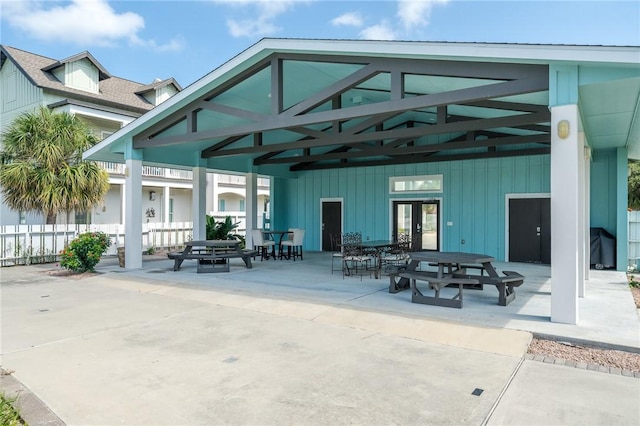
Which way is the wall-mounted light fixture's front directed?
toward the camera

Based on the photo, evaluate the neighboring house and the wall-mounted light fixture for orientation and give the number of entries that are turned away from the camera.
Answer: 0

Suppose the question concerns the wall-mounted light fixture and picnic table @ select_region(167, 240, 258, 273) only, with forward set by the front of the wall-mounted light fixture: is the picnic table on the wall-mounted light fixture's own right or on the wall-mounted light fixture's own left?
on the wall-mounted light fixture's own right

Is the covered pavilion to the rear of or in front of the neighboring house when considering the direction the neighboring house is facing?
in front

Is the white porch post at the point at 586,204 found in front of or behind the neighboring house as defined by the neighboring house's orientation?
in front

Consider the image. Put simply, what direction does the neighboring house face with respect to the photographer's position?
facing the viewer and to the right of the viewer

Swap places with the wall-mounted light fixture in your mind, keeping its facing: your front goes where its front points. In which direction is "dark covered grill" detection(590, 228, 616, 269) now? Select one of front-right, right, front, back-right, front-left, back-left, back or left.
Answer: back

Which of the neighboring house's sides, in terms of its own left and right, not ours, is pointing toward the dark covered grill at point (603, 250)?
front

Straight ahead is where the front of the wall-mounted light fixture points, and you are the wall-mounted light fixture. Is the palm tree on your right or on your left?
on your right
